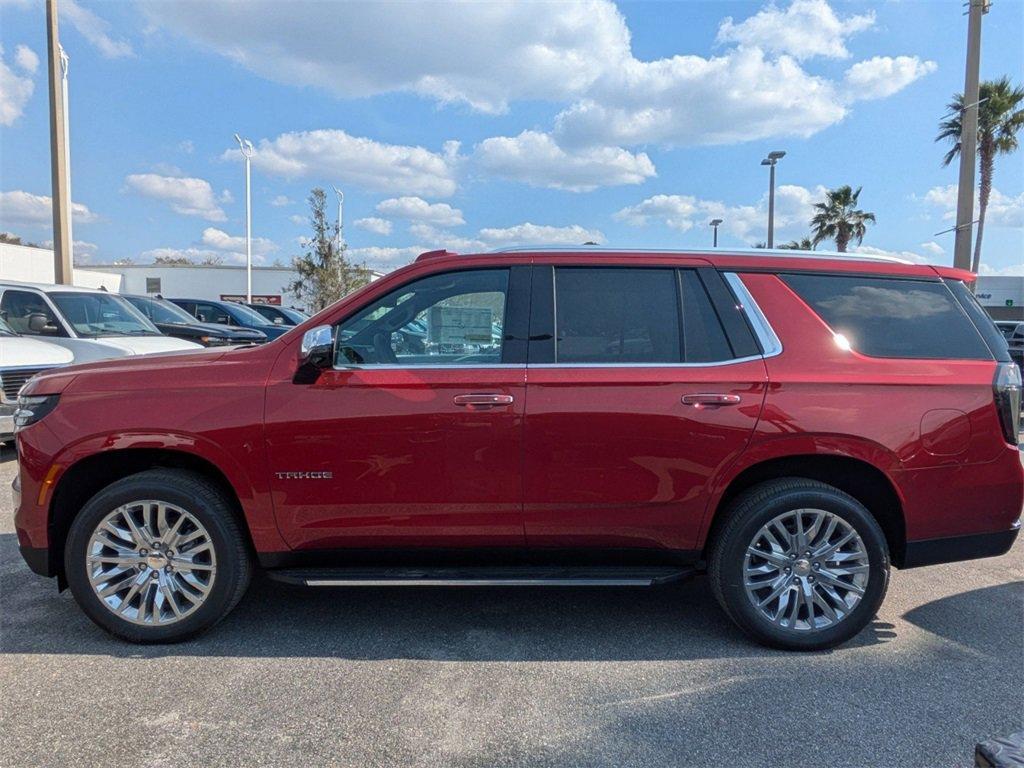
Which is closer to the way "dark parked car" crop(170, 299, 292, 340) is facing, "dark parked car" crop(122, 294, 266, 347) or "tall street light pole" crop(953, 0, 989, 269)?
the tall street light pole

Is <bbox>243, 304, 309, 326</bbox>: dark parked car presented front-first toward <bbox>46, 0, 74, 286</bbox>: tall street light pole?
no

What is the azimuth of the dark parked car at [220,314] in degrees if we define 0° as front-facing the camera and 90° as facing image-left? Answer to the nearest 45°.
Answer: approximately 315°

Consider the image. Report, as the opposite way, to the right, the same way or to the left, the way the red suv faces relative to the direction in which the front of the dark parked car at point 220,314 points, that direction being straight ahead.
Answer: the opposite way

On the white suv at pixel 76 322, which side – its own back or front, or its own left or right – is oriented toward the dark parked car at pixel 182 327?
left

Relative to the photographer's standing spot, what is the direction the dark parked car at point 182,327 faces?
facing the viewer and to the right of the viewer

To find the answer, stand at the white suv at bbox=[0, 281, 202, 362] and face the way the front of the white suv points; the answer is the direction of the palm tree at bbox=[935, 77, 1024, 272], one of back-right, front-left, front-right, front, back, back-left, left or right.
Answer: front-left

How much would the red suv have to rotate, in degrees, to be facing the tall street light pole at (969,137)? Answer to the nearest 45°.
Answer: approximately 135° to its right

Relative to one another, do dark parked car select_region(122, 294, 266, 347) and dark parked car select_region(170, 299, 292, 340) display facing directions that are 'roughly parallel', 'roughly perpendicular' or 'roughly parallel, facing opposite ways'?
roughly parallel

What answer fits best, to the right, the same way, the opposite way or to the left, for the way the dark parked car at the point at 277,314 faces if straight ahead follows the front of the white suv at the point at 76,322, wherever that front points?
the same way

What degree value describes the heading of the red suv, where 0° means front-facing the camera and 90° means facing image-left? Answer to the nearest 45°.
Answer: approximately 90°

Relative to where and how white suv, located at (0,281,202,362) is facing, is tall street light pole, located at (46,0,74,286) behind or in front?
behind

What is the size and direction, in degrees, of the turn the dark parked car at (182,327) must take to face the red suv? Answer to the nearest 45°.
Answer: approximately 45° to its right

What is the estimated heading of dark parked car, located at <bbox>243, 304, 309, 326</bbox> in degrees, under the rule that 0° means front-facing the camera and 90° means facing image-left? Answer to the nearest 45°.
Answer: approximately 315°

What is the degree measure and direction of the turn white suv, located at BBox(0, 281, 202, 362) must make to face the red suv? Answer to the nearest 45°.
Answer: approximately 45° to its right

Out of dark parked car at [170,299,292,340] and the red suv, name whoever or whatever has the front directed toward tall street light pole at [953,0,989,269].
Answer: the dark parked car

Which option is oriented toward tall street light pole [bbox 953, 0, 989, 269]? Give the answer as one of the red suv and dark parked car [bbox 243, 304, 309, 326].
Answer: the dark parked car

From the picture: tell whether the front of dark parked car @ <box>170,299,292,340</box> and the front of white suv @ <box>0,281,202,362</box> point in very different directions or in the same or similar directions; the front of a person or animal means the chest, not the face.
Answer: same or similar directions
